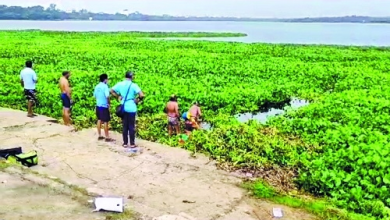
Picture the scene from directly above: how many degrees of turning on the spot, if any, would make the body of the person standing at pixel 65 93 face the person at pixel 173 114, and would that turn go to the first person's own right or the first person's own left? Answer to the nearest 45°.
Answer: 0° — they already face them

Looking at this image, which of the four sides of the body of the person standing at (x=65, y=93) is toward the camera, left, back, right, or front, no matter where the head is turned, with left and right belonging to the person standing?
right

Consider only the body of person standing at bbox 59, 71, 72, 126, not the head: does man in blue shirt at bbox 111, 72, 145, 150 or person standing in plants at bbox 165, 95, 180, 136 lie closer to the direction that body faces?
the person standing in plants

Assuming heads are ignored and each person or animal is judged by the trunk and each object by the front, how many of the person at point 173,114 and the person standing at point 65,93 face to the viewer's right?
1

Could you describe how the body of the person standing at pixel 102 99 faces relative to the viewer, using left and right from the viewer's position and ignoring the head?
facing away from the viewer and to the right of the viewer

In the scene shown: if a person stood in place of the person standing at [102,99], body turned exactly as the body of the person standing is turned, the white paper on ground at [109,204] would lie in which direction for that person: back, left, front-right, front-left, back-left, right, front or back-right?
back-right

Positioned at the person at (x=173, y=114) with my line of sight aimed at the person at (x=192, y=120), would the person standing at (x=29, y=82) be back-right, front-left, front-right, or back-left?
back-left

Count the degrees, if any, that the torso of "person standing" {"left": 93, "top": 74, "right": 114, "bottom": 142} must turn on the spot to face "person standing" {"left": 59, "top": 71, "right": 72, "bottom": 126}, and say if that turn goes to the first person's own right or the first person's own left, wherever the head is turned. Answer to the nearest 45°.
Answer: approximately 90° to the first person's own left

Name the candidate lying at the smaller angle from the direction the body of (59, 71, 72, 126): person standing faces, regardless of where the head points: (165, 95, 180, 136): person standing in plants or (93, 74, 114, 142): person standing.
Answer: the person standing in plants

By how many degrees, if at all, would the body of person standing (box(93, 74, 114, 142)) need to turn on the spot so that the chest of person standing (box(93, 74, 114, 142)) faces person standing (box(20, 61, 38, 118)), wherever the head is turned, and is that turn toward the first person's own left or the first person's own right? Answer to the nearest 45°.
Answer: approximately 90° to the first person's own left
